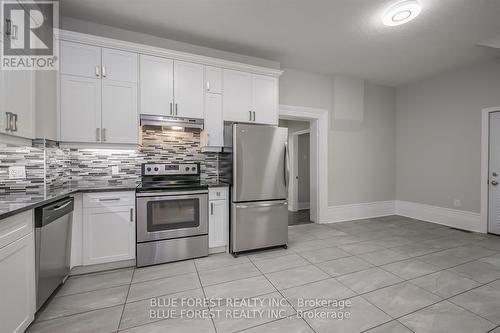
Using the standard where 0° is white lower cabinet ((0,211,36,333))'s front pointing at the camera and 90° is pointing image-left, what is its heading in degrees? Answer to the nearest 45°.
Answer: approximately 315°

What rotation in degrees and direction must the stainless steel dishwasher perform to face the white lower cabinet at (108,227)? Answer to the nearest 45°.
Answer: approximately 90° to its left

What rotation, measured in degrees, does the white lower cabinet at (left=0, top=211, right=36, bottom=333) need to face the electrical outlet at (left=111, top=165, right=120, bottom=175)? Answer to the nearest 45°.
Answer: approximately 90° to its left

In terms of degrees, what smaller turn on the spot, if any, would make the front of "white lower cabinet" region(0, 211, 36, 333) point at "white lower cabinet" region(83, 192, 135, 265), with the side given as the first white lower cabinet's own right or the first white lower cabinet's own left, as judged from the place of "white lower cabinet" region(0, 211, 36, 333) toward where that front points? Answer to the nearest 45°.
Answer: approximately 90° to the first white lower cabinet's own left

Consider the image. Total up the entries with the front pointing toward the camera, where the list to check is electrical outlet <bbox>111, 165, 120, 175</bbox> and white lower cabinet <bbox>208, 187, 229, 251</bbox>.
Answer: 2

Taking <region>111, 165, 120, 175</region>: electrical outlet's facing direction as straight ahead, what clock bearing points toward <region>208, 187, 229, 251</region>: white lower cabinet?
The white lower cabinet is roughly at 10 o'clock from the electrical outlet.

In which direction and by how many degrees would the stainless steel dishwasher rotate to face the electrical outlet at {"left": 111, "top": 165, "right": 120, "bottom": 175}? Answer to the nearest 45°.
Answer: approximately 90° to its left
